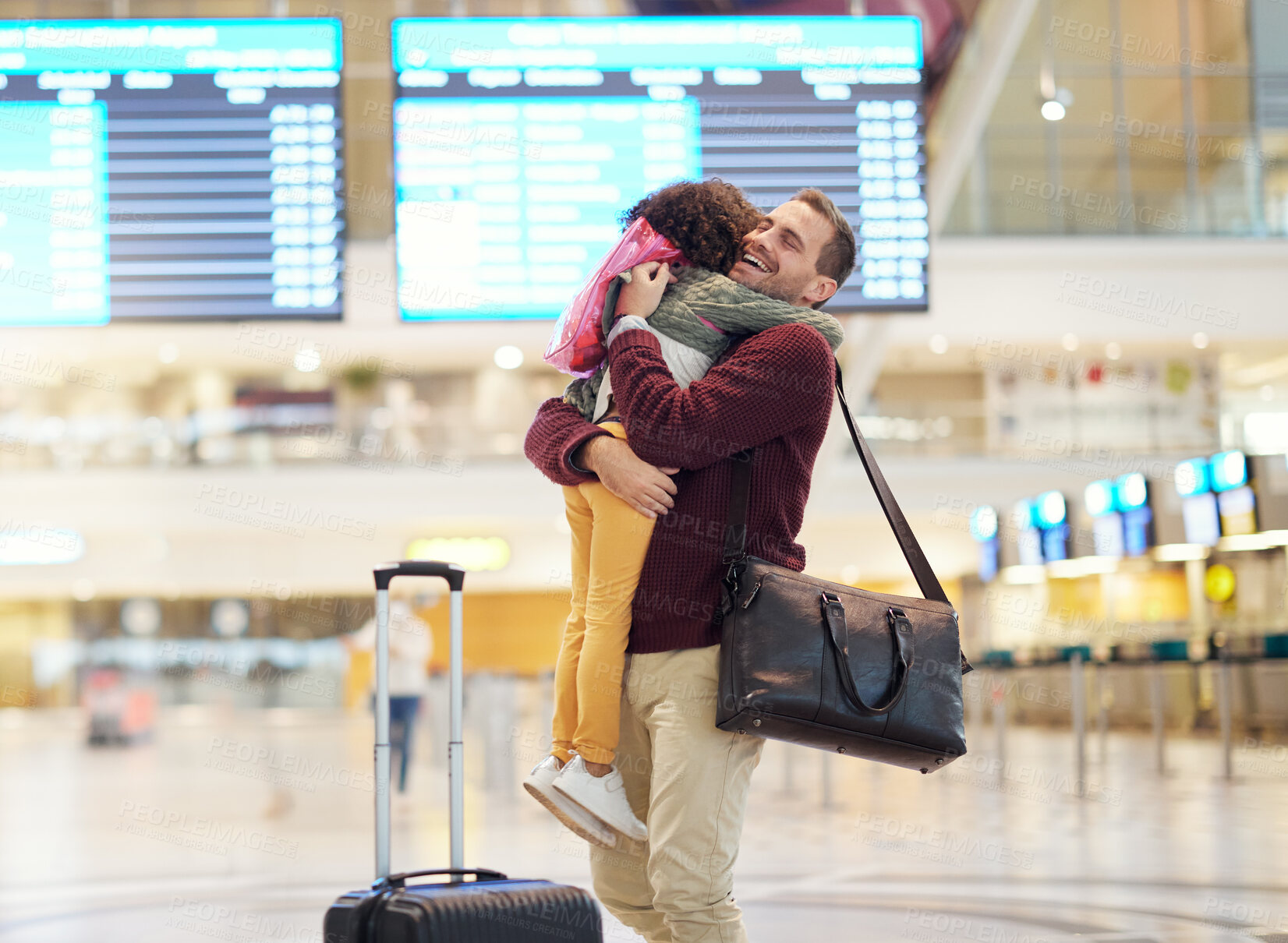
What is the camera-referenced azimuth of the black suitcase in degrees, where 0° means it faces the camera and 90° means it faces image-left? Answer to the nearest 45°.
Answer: approximately 315°

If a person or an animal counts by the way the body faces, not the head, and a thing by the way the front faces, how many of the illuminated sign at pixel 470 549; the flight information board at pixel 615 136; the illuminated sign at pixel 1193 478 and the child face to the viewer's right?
1

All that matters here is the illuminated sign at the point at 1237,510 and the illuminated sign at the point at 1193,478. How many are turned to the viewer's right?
0

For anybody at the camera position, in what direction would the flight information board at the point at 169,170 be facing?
facing the viewer

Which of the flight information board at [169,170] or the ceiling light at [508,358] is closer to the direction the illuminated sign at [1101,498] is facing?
the flight information board

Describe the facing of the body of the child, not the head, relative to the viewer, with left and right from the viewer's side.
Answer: facing to the right of the viewer

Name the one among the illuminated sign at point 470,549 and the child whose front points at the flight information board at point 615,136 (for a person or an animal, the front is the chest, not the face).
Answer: the illuminated sign

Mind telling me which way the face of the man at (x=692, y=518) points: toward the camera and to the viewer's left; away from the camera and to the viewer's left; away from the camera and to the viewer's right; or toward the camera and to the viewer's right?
toward the camera and to the viewer's left

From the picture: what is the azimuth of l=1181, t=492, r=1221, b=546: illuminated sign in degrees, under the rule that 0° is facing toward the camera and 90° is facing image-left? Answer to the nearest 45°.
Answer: approximately 45°

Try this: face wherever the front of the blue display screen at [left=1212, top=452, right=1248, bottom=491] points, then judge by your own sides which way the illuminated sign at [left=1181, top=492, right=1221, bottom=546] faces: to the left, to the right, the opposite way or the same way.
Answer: the same way

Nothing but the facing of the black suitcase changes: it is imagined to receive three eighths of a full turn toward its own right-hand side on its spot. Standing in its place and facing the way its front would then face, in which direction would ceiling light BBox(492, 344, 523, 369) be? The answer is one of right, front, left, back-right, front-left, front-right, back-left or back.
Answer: right

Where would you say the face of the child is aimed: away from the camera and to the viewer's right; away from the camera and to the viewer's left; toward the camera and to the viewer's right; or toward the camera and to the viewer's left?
away from the camera and to the viewer's right

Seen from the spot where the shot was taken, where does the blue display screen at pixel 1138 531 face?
facing the viewer and to the left of the viewer

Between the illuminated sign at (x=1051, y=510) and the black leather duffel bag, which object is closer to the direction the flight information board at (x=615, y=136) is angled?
the black leather duffel bag

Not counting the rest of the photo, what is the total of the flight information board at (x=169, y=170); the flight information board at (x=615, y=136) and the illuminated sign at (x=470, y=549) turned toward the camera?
3

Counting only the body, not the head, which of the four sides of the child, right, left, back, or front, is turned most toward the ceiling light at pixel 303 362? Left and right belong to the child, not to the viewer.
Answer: left
